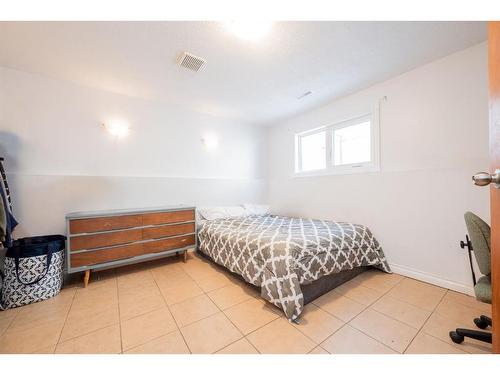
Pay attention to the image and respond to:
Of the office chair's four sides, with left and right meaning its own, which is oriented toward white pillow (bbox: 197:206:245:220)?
back

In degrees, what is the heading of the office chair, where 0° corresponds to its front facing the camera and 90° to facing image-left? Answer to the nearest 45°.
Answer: approximately 270°

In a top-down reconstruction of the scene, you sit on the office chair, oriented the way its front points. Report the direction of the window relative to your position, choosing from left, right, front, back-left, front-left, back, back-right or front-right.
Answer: back-left

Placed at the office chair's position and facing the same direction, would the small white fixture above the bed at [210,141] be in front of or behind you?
behind

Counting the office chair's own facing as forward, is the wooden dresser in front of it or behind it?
behind

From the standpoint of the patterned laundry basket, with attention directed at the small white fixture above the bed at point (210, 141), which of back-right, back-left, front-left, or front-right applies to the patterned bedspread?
front-right

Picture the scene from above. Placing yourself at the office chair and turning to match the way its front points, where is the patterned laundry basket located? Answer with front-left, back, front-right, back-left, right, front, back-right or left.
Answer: back-right
